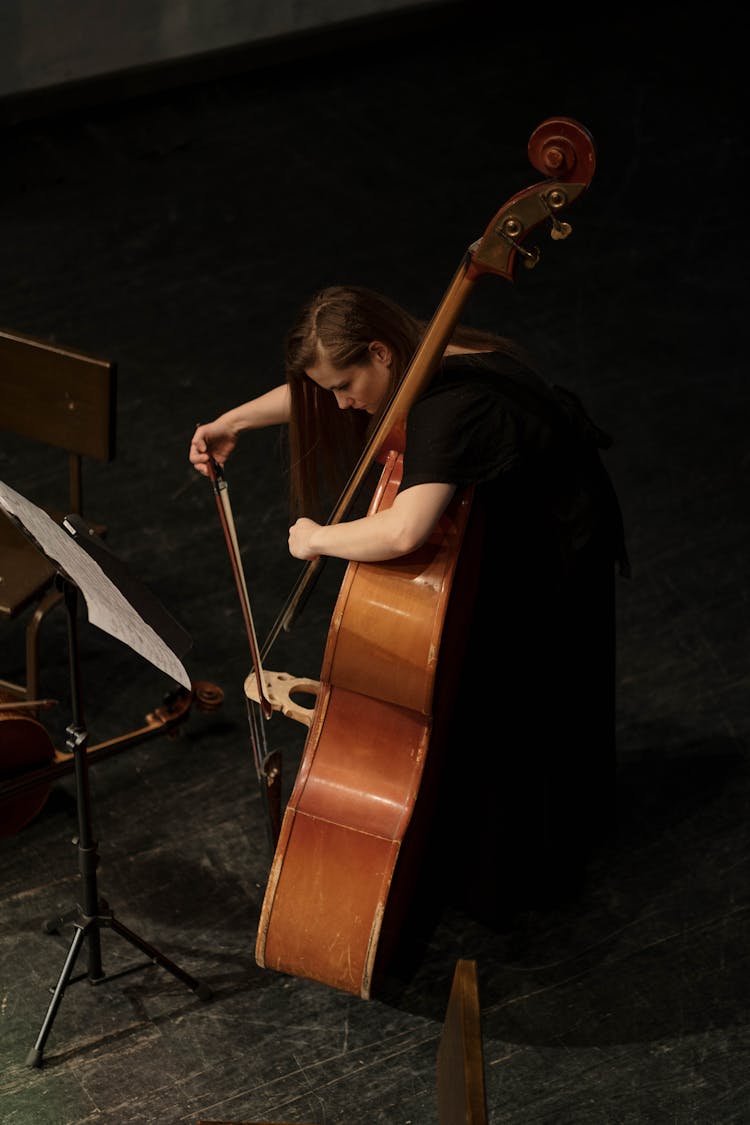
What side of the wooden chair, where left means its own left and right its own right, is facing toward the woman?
left

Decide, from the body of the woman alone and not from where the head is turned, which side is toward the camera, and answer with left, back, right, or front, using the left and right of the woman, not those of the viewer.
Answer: left

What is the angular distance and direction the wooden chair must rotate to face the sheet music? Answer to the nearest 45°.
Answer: approximately 45° to its left

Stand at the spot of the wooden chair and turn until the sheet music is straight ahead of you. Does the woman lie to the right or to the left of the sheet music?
left
